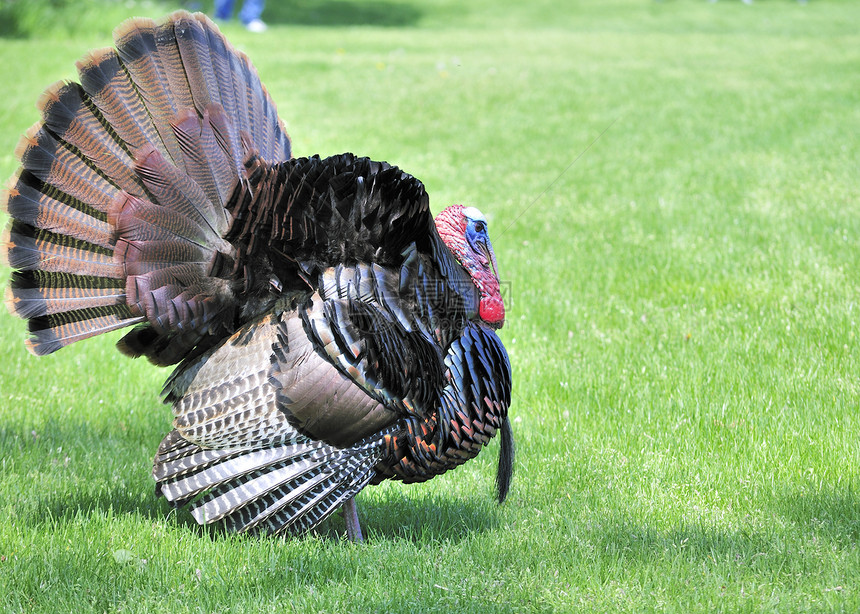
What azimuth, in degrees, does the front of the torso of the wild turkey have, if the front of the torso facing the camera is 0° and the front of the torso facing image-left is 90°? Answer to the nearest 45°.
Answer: approximately 270°
